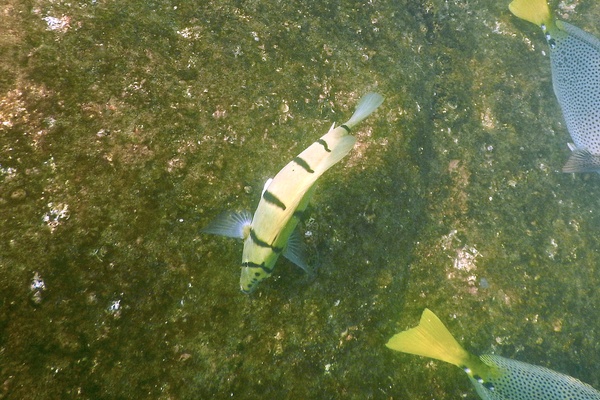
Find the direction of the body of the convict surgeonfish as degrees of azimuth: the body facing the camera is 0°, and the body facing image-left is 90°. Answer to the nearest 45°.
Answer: approximately 45°

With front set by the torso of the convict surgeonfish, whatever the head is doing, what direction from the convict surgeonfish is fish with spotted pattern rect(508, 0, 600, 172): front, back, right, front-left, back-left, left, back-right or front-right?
back

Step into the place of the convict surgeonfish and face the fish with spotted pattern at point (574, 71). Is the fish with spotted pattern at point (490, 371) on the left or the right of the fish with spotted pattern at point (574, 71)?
right

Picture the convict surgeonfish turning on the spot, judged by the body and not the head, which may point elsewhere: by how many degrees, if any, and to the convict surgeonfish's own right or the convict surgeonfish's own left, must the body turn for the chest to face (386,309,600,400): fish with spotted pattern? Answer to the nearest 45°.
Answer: approximately 135° to the convict surgeonfish's own left
